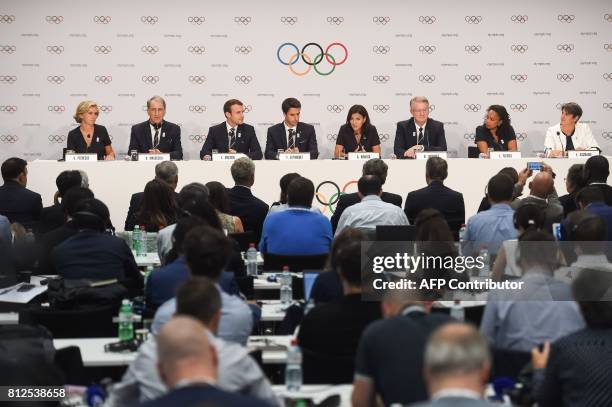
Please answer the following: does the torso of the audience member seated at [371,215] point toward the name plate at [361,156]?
yes

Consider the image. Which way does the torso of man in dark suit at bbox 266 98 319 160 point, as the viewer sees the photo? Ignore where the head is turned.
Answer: toward the camera

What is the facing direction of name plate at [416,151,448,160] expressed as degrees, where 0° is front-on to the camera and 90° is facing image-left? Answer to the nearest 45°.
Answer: approximately 0°

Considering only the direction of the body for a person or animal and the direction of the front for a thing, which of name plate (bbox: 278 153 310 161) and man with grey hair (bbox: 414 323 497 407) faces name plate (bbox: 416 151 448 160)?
the man with grey hair

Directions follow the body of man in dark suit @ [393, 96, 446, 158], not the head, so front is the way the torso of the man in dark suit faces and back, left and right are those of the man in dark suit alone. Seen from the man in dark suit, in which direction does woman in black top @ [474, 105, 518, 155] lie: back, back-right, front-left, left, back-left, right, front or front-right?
left

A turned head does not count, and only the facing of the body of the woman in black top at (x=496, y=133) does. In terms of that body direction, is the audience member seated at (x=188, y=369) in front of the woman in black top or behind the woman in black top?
in front

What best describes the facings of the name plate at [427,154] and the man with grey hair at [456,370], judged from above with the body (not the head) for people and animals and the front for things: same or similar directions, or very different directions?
very different directions

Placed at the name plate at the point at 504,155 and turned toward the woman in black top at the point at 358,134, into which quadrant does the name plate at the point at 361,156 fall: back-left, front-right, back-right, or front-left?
front-left

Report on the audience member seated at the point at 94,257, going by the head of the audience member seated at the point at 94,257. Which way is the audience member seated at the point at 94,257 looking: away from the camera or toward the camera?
away from the camera

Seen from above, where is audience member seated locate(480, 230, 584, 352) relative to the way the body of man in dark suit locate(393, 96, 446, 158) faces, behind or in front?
in front

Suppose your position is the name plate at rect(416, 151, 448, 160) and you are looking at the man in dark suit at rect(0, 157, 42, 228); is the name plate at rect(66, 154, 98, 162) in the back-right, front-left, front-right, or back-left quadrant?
front-right

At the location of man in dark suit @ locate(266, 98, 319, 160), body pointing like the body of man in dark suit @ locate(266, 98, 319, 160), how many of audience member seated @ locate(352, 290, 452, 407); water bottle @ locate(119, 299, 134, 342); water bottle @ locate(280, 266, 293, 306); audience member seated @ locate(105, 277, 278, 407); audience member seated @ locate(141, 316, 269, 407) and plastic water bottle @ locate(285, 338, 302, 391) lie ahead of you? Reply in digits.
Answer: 6

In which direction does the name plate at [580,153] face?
toward the camera

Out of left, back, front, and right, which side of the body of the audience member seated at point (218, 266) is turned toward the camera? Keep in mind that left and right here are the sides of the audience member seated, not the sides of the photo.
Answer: back

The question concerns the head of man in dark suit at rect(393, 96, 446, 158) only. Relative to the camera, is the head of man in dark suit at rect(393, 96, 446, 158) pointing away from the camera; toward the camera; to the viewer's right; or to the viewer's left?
toward the camera

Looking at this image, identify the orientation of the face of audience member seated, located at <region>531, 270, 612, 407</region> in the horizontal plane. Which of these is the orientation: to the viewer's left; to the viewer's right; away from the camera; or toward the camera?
away from the camera

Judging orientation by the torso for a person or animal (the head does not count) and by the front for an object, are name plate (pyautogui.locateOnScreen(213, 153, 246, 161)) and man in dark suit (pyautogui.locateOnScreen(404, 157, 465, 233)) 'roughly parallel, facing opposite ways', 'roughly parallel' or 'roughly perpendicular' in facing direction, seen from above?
roughly parallel, facing opposite ways

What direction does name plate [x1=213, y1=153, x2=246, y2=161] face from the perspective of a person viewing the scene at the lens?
facing the viewer

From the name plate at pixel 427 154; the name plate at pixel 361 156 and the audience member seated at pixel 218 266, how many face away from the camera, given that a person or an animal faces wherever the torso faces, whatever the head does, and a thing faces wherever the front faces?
1

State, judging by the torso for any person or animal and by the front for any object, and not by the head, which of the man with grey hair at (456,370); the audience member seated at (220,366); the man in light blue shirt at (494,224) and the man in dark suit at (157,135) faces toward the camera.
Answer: the man in dark suit

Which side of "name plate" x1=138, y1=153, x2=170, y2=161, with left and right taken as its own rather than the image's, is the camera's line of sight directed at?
front

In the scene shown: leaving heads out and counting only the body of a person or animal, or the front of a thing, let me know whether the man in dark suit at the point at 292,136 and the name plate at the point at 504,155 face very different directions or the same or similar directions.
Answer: same or similar directions

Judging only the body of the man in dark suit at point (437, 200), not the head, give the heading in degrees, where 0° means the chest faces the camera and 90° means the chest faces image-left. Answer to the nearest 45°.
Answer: approximately 180°

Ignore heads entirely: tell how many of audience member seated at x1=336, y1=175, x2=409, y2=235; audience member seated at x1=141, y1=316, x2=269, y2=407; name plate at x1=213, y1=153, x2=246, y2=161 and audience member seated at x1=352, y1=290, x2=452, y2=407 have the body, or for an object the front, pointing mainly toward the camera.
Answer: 1
